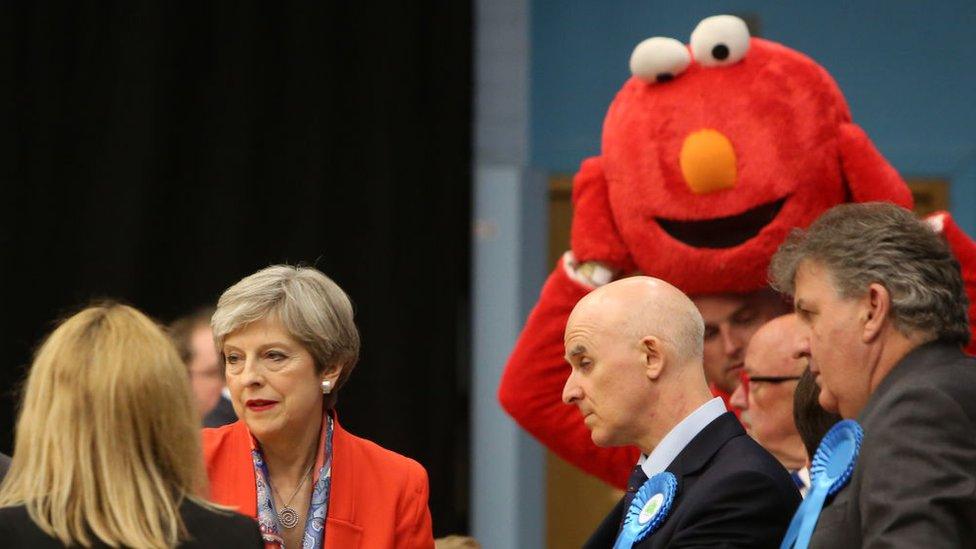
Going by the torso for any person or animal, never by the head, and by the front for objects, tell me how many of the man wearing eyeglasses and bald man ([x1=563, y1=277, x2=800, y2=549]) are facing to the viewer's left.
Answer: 2

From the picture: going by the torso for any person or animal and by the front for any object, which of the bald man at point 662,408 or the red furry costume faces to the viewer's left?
the bald man

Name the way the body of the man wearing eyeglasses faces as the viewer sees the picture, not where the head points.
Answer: to the viewer's left

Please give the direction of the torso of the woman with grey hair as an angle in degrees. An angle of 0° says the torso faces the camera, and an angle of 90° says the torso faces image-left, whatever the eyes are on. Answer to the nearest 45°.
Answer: approximately 45°

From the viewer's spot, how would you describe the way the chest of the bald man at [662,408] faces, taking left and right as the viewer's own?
facing to the left of the viewer

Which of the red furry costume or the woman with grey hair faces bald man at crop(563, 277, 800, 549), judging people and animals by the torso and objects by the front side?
the red furry costume

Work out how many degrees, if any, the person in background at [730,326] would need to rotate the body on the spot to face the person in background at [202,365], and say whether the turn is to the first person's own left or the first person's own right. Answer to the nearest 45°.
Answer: approximately 45° to the first person's own right

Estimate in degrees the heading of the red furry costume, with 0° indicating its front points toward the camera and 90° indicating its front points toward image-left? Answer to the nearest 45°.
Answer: approximately 0°
